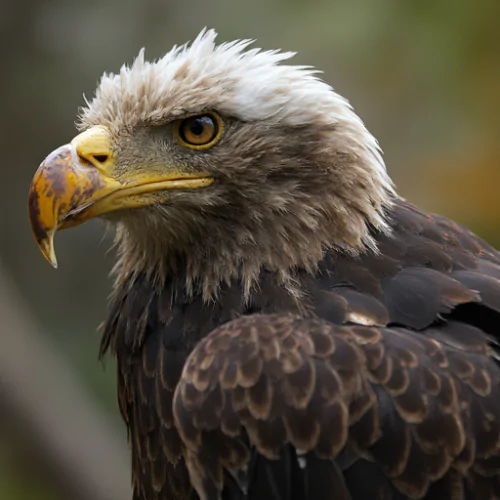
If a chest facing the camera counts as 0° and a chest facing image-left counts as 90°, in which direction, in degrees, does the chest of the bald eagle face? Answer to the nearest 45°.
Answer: approximately 90°
